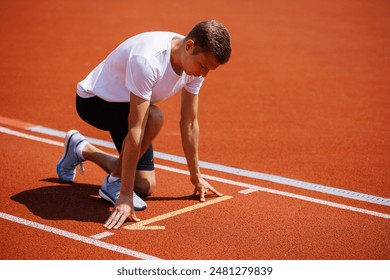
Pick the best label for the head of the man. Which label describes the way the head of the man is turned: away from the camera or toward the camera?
toward the camera

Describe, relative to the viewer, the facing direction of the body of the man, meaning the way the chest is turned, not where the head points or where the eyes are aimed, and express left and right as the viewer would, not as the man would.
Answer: facing the viewer and to the right of the viewer
